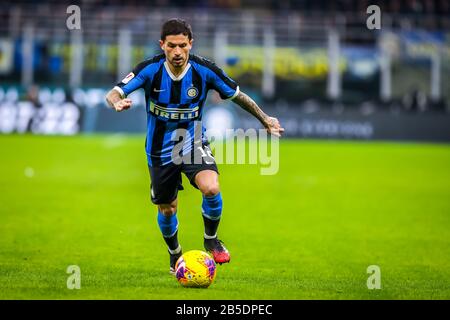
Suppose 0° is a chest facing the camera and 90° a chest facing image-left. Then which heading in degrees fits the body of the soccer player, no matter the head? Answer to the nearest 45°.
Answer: approximately 0°
